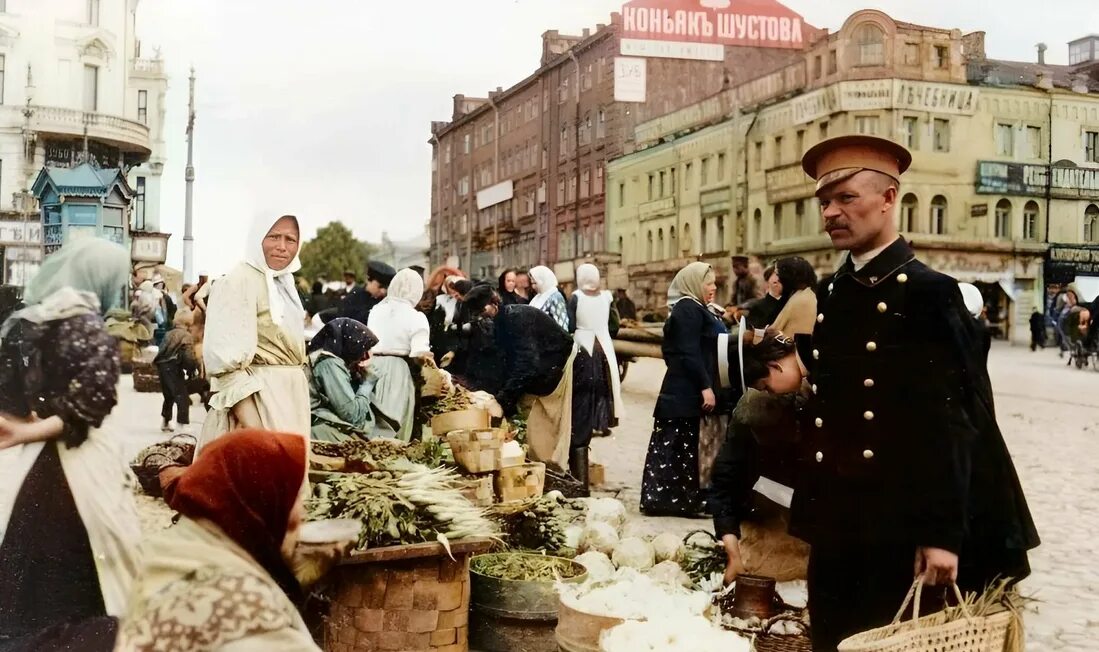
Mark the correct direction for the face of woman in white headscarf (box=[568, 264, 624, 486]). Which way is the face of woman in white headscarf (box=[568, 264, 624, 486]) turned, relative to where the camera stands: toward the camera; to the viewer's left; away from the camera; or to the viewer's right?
away from the camera

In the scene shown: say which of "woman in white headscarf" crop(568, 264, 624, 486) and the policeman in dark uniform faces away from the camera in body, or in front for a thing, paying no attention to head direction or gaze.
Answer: the woman in white headscarf

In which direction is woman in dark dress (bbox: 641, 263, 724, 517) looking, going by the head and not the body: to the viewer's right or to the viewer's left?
to the viewer's right

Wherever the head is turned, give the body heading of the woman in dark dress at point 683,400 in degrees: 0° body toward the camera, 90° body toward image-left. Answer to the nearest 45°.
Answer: approximately 270°

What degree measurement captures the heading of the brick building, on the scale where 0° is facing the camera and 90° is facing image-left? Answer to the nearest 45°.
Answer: approximately 45°

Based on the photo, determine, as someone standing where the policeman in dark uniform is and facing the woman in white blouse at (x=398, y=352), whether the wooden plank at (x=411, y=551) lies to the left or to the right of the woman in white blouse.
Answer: left

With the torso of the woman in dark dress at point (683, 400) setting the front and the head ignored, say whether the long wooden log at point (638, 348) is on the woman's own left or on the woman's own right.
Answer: on the woman's own left
